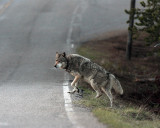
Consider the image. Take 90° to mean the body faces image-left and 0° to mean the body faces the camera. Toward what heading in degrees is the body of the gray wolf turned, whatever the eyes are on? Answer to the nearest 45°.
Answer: approximately 90°

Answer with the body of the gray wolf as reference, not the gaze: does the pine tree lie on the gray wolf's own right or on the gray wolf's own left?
on the gray wolf's own right
